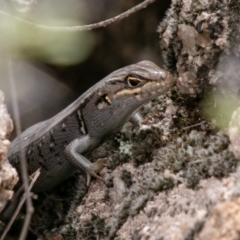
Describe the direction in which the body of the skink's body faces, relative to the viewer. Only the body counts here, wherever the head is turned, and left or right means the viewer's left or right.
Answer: facing to the right of the viewer
